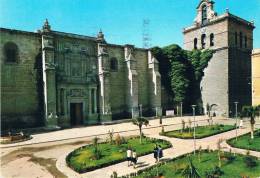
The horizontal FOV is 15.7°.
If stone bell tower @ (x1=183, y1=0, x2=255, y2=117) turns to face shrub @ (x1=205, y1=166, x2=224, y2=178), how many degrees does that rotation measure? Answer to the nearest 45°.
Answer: approximately 45° to its left
